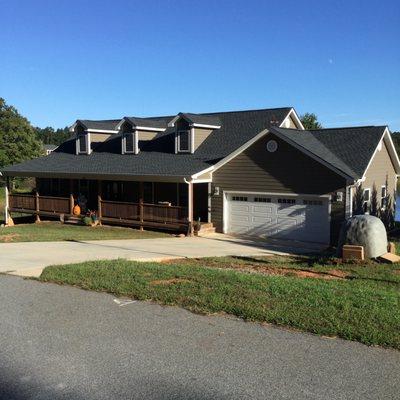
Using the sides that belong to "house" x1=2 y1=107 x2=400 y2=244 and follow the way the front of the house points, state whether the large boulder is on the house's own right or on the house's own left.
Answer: on the house's own left

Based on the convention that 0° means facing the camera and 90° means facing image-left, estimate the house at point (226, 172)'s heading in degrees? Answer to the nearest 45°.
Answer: approximately 45°
